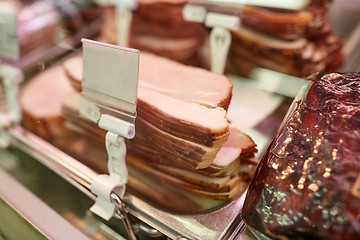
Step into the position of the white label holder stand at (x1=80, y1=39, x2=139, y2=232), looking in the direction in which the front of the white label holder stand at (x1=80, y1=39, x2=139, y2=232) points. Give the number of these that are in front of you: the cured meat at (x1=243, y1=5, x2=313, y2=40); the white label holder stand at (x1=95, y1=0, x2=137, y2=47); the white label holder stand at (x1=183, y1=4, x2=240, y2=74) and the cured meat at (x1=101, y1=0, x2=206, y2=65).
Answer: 0

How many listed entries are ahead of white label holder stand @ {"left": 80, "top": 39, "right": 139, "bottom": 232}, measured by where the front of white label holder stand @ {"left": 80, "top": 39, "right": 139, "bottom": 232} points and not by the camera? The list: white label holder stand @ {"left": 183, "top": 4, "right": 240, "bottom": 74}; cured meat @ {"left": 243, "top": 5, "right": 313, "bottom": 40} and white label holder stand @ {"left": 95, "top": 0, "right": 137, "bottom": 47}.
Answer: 0

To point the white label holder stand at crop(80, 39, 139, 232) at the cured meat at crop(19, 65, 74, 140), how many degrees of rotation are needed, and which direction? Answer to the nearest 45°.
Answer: approximately 90° to its right

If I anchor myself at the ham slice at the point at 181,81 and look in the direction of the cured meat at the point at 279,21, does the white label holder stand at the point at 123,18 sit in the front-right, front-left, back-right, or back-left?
front-left

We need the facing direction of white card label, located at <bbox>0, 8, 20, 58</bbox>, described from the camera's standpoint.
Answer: facing the viewer

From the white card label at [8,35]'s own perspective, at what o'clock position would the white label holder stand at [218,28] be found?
The white label holder stand is roughly at 10 o'clock from the white card label.

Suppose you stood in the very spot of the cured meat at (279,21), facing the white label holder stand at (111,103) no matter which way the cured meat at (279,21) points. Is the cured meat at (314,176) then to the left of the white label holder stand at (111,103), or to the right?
left

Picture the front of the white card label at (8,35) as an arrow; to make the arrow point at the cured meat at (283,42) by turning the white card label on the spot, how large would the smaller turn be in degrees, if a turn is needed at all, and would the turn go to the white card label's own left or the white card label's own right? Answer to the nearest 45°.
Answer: approximately 90° to the white card label's own left

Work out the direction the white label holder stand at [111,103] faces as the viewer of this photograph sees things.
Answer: facing the viewer and to the left of the viewer

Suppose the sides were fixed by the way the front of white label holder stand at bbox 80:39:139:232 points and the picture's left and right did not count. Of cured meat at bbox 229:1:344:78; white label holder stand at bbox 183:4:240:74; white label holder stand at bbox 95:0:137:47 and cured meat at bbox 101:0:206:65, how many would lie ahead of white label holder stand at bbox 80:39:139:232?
0

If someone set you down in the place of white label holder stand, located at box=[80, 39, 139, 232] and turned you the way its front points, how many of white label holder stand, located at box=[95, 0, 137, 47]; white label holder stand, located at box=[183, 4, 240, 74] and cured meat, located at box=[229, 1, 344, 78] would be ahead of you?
0

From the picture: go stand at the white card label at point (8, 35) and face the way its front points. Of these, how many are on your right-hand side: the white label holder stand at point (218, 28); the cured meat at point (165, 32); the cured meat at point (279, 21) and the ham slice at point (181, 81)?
0

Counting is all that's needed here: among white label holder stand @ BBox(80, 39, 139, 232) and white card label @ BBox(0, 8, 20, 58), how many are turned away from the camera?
0

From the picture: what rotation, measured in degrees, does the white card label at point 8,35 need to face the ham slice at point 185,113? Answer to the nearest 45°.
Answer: approximately 45° to its left
